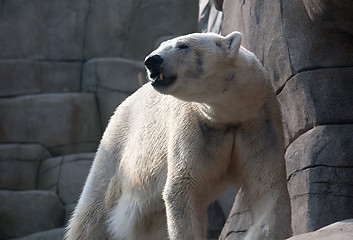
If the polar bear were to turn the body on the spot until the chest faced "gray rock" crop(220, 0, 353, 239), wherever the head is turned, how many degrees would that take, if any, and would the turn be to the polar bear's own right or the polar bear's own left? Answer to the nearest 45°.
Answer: approximately 90° to the polar bear's own left

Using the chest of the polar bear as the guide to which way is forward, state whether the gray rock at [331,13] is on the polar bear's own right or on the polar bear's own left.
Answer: on the polar bear's own left

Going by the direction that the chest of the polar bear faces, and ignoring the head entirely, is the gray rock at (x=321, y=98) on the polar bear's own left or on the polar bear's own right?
on the polar bear's own left

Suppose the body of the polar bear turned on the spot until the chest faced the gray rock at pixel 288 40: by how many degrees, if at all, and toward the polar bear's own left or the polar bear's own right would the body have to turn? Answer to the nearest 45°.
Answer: approximately 90° to the polar bear's own left

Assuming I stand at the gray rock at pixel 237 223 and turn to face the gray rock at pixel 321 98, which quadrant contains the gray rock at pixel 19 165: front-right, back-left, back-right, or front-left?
back-left
